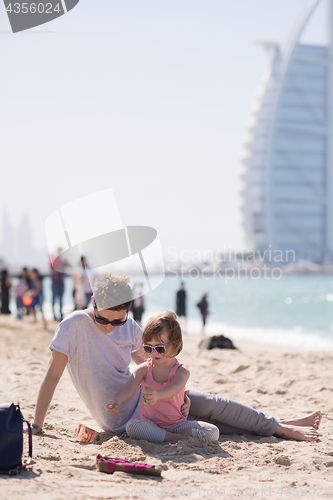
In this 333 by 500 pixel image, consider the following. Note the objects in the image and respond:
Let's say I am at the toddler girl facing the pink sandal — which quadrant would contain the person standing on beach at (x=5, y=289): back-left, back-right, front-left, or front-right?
back-right

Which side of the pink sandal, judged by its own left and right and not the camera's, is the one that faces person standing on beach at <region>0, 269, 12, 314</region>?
left

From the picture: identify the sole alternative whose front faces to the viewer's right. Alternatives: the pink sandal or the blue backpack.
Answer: the pink sandal

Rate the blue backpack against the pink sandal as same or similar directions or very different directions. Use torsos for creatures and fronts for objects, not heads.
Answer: very different directions

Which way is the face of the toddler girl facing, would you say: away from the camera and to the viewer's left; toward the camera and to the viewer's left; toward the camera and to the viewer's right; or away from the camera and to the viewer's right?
toward the camera and to the viewer's left

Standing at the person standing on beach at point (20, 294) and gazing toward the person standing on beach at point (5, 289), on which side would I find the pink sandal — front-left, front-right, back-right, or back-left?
back-left

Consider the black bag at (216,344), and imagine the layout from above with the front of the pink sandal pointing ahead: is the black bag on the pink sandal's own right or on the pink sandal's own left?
on the pink sandal's own left

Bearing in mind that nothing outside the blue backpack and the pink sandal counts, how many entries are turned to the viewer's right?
1

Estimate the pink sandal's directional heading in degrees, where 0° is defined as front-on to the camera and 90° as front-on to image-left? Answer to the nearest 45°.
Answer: approximately 270°
